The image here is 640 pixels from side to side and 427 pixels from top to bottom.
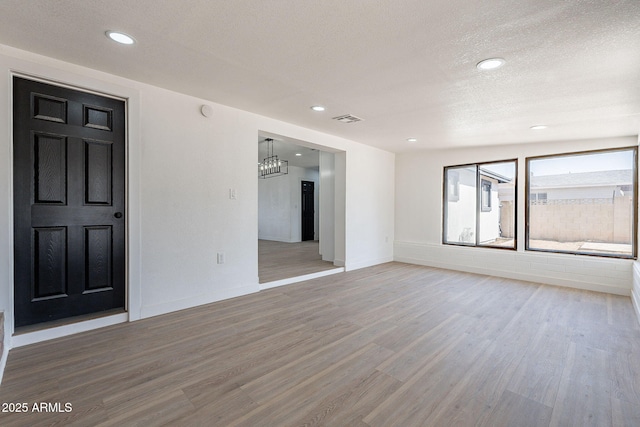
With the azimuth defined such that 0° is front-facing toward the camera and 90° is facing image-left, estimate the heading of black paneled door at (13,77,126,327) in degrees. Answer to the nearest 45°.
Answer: approximately 315°

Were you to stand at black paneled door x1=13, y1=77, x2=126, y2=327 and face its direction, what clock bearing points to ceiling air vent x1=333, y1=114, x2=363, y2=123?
The ceiling air vent is roughly at 11 o'clock from the black paneled door.
